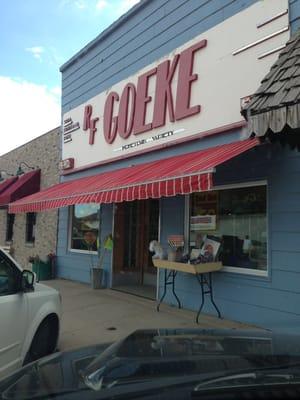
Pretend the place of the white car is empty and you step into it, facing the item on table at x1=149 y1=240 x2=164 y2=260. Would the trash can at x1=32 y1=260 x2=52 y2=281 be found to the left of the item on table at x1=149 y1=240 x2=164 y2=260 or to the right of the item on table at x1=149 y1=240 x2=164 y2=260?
left

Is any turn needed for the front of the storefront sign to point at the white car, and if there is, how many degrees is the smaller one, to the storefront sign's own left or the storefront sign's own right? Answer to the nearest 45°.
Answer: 0° — it already faces it

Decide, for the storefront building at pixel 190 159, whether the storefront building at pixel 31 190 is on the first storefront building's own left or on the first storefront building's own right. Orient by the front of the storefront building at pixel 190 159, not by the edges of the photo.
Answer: on the first storefront building's own right

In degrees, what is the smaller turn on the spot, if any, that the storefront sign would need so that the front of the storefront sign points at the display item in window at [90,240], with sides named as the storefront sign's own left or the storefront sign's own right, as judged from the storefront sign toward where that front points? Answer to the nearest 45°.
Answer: approximately 90° to the storefront sign's own right

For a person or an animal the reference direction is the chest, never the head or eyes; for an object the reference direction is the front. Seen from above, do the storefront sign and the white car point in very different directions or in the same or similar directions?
very different directions

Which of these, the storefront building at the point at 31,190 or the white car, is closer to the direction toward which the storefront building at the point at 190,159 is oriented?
the white car

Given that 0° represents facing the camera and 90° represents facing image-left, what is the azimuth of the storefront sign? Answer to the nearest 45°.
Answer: approximately 45°

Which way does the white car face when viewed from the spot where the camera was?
facing away from the viewer and to the right of the viewer

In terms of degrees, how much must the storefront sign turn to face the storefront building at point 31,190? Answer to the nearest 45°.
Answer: approximately 90° to its right
